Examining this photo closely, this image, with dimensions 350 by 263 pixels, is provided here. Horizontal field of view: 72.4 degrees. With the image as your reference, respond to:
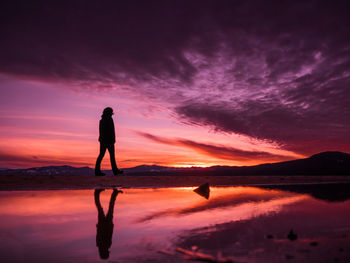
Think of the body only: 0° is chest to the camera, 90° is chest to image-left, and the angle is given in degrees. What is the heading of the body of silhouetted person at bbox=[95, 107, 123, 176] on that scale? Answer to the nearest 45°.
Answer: approximately 270°
